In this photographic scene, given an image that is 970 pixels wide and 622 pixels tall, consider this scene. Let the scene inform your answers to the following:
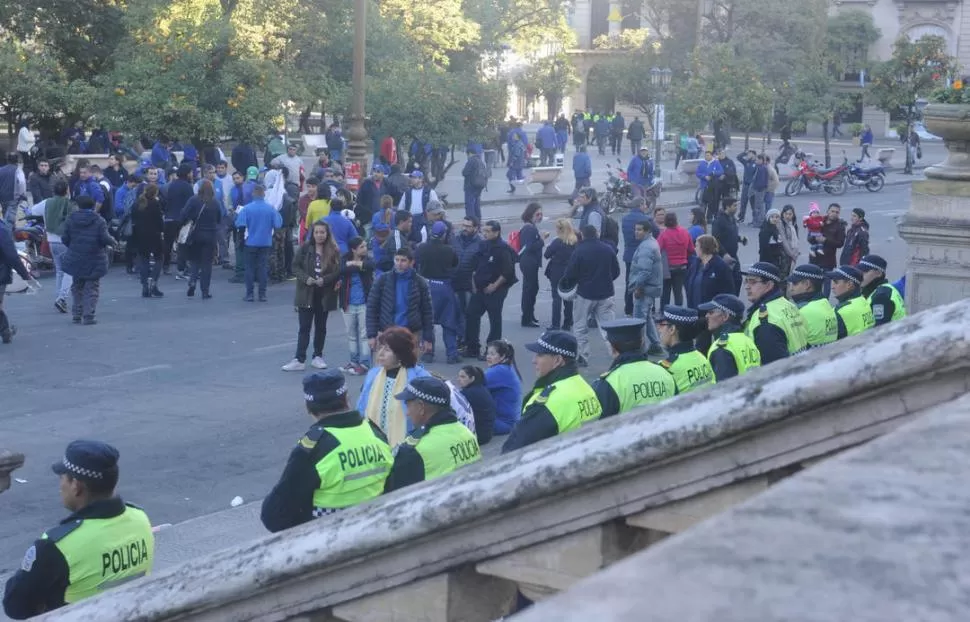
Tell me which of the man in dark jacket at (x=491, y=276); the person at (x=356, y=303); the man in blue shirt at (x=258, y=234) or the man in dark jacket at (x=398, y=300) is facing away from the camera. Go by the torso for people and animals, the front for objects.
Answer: the man in blue shirt

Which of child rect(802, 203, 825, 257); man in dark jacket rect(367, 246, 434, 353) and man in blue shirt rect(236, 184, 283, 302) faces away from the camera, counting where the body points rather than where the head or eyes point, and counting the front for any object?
the man in blue shirt

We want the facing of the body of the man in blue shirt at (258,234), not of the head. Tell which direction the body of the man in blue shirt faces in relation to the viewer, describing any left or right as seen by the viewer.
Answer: facing away from the viewer

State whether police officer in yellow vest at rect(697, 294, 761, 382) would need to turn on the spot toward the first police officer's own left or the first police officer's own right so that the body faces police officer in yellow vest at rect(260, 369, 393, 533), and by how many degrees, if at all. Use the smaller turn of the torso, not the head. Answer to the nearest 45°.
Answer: approximately 90° to the first police officer's own left

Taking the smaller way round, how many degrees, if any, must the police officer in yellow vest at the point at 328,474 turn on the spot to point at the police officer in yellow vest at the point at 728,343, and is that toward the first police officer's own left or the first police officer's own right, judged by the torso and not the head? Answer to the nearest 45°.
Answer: approximately 90° to the first police officer's own right

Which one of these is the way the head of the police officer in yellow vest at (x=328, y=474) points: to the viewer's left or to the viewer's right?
to the viewer's left

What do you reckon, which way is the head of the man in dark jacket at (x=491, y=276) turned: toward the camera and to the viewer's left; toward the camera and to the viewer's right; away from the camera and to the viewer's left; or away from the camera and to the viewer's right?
toward the camera and to the viewer's left

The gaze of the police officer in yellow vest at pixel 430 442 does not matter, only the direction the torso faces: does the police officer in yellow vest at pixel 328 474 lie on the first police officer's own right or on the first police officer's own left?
on the first police officer's own left

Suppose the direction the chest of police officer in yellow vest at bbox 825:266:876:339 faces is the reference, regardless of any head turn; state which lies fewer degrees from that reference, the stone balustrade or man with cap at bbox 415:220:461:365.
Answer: the man with cap

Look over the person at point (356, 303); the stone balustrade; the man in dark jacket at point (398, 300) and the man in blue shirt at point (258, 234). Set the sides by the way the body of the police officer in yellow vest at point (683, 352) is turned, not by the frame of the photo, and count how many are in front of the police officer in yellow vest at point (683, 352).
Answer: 3

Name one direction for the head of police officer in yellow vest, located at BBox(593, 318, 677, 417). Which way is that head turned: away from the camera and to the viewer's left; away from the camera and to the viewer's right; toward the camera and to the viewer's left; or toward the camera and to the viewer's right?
away from the camera and to the viewer's left

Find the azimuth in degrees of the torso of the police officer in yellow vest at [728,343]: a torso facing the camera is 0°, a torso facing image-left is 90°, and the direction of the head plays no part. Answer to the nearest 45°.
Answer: approximately 135°
